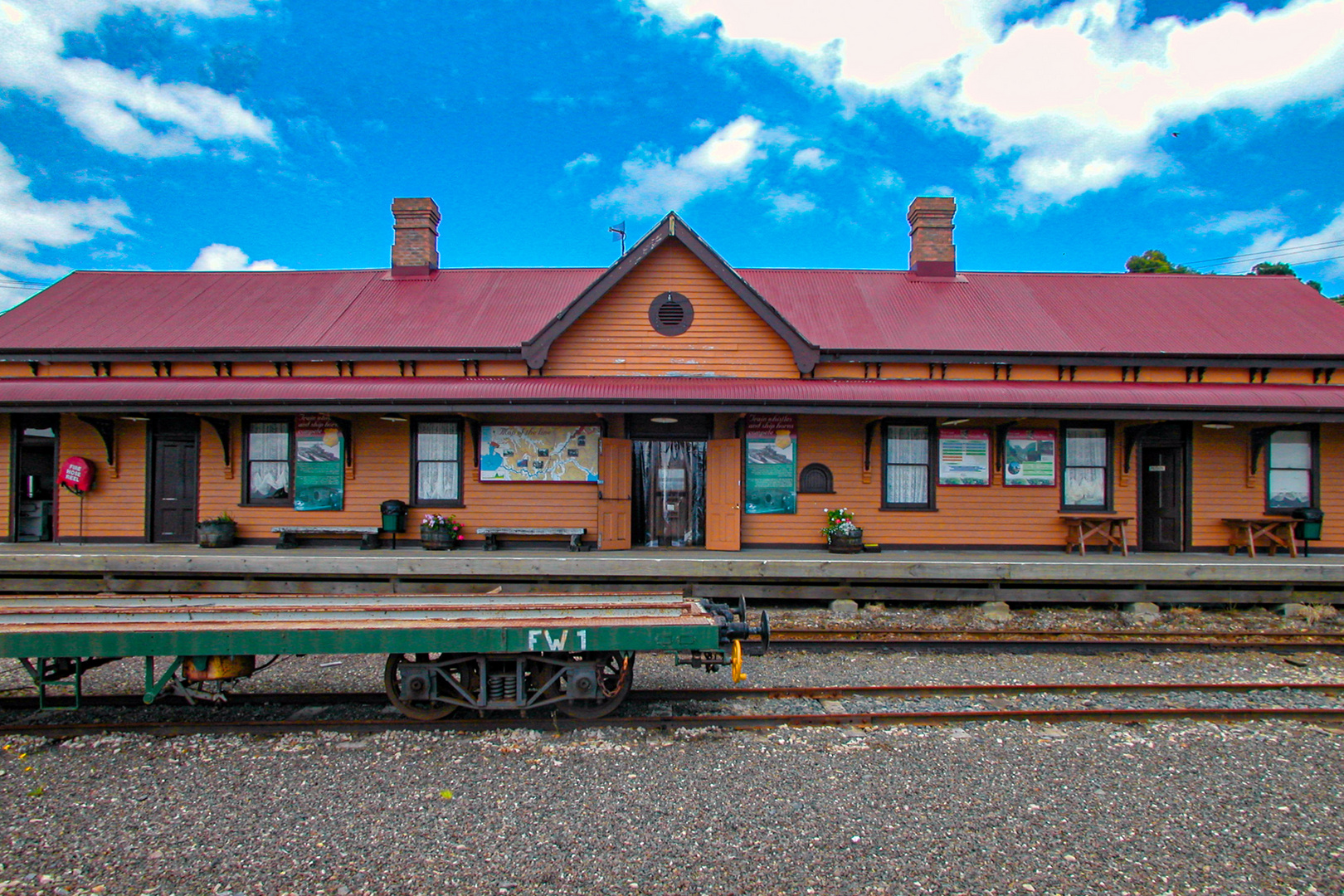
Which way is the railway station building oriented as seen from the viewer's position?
toward the camera

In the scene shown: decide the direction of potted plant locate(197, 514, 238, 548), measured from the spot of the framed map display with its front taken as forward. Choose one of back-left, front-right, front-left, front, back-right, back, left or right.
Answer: right

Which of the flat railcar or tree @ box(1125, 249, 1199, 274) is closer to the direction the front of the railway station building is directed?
the flat railcar

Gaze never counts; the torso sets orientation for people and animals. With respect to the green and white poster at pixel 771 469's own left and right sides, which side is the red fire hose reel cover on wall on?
on its right

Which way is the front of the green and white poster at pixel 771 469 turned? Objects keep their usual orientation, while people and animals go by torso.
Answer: toward the camera

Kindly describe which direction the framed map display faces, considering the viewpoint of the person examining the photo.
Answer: facing the viewer

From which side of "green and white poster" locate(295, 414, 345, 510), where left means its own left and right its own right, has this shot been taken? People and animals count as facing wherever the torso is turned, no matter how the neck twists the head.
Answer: front

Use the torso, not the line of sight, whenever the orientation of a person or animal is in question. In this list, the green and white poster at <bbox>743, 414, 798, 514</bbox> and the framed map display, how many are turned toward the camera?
2

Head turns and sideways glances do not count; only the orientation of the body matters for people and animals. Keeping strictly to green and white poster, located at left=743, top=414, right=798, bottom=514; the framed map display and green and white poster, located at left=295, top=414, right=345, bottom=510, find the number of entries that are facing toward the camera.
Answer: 3

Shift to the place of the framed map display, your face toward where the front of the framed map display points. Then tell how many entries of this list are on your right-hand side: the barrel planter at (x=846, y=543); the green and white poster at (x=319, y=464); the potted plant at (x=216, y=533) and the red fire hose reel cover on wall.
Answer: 3

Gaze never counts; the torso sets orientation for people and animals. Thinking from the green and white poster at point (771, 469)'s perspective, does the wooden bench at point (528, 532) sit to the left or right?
on its right
